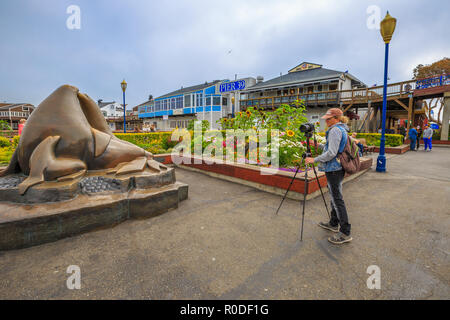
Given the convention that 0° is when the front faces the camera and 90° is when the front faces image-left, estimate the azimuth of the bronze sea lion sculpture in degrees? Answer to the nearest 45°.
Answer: approximately 90°

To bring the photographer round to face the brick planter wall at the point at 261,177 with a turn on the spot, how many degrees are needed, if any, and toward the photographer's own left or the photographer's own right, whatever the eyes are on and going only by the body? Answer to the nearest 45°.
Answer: approximately 45° to the photographer's own right

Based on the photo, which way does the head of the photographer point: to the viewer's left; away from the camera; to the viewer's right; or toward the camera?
to the viewer's left

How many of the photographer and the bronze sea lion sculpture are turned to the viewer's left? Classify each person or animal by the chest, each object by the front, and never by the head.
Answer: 2

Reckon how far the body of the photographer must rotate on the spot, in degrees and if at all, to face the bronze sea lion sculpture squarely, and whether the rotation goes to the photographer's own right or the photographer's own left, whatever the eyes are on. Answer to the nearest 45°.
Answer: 0° — they already face it

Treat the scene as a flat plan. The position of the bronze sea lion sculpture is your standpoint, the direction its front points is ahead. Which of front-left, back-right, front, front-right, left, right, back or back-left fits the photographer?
back-left

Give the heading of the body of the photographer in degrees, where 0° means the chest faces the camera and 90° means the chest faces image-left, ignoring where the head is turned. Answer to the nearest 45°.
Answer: approximately 90°

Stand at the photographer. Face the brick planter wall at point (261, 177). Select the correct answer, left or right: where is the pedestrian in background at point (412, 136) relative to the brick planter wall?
right

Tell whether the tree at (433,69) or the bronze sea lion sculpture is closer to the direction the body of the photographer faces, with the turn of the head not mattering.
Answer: the bronze sea lion sculpture

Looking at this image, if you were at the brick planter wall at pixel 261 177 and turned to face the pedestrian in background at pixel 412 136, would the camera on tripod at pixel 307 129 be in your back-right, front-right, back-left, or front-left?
back-right

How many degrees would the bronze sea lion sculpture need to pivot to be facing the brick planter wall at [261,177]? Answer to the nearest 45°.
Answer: approximately 180°
